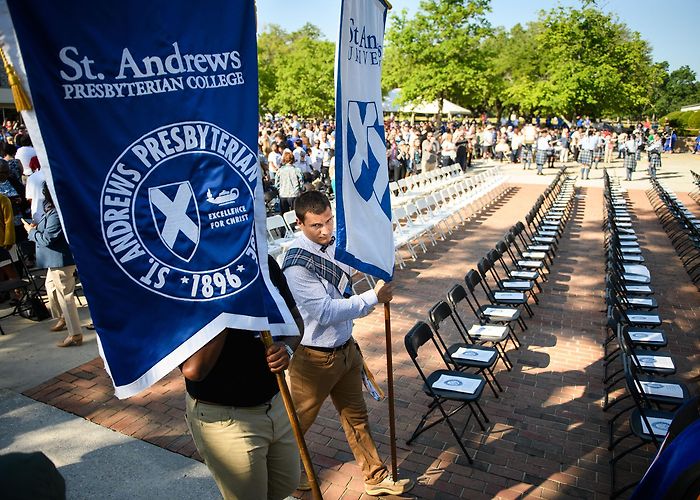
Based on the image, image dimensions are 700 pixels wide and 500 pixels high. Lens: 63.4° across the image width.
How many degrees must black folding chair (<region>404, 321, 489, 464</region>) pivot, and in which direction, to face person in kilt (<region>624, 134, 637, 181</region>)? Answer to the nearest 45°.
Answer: approximately 135° to its left

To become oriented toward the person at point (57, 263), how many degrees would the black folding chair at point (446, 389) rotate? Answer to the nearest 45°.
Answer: approximately 135° to its right

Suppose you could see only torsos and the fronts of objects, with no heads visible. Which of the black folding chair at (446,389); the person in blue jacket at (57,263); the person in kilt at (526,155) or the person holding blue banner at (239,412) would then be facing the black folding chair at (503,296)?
the person in kilt

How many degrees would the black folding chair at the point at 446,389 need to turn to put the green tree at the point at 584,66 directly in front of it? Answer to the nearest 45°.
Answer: approximately 135° to its left

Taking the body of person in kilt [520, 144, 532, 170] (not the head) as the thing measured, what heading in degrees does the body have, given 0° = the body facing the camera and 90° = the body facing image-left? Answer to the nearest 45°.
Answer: approximately 0°

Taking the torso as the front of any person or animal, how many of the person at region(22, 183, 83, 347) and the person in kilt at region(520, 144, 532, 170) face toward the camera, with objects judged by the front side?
1
